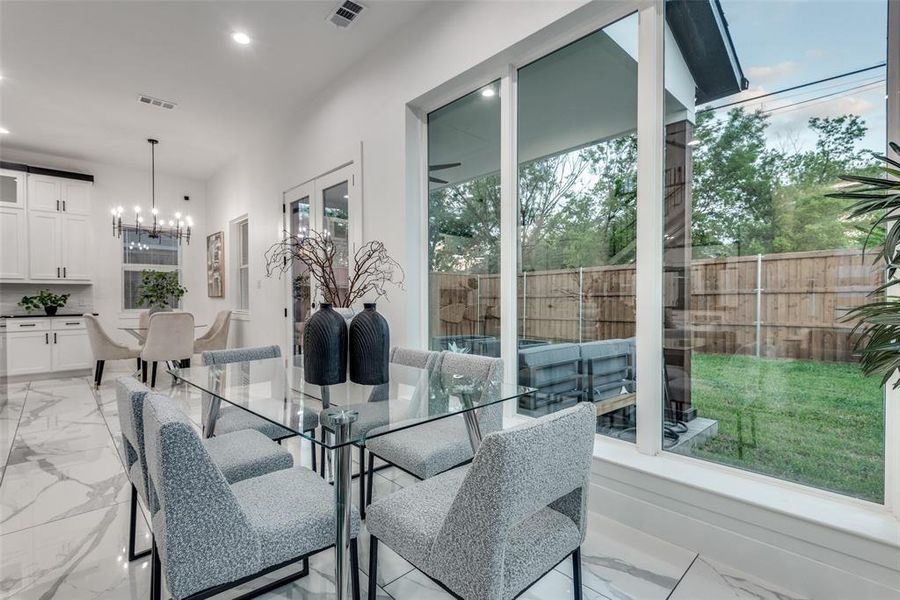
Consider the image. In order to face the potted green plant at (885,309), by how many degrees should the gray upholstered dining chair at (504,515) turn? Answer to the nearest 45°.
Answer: approximately 135° to its right

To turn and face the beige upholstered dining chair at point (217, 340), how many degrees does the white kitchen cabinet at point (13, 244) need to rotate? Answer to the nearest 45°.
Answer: approximately 45° to its left

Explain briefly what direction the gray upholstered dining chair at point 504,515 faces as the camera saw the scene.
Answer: facing away from the viewer and to the left of the viewer

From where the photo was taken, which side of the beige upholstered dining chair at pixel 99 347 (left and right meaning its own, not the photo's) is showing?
right

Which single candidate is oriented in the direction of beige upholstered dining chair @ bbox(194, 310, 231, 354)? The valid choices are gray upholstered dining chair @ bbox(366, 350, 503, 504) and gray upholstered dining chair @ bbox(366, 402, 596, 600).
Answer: gray upholstered dining chair @ bbox(366, 402, 596, 600)

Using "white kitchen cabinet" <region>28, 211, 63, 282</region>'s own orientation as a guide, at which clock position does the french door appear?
The french door is roughly at 11 o'clock from the white kitchen cabinet.

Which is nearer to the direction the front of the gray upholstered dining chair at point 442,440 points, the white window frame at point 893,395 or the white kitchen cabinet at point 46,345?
the white kitchen cabinet

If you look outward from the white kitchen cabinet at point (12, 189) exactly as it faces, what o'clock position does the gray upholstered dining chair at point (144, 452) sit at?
The gray upholstered dining chair is roughly at 12 o'clock from the white kitchen cabinet.
